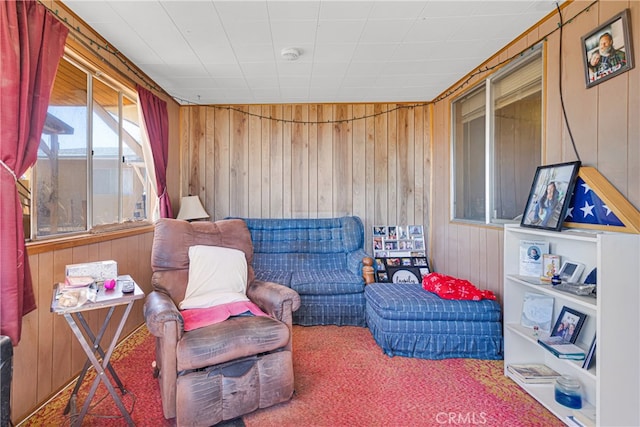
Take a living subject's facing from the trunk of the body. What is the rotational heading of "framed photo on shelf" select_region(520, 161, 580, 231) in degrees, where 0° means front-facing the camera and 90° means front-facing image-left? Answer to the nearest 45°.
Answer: approximately 45°

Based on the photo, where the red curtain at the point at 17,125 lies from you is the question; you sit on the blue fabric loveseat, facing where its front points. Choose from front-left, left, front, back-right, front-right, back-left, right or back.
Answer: front-right

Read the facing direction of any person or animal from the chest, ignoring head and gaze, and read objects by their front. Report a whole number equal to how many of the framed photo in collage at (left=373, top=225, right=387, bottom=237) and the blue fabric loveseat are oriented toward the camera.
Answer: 2

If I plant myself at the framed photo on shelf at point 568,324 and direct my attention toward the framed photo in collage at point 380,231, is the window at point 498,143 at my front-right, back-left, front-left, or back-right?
front-right

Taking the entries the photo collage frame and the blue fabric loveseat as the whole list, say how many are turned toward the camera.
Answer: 2

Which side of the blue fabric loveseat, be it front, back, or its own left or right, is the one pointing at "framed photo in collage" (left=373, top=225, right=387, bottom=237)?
left

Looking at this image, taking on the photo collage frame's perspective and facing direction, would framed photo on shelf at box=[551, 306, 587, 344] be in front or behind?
in front

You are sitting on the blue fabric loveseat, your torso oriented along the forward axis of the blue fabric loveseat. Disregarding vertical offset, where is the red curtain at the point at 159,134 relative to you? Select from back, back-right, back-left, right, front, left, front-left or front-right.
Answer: right

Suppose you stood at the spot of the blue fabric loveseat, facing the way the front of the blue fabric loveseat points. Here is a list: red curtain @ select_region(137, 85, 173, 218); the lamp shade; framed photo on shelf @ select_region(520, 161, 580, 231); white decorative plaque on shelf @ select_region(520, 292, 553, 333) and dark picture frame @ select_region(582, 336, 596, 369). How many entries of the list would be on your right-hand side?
2

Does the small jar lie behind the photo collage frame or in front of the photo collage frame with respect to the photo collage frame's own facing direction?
in front

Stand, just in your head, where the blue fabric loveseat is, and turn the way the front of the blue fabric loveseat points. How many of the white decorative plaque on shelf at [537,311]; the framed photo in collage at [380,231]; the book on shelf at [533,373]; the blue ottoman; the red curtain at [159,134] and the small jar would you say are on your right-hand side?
1

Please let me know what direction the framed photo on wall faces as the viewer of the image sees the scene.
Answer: facing the viewer and to the left of the viewer

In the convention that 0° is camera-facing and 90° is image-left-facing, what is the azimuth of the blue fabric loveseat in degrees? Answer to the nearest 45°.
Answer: approximately 0°

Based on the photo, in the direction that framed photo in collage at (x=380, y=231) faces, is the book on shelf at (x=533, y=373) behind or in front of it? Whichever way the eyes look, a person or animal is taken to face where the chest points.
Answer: in front

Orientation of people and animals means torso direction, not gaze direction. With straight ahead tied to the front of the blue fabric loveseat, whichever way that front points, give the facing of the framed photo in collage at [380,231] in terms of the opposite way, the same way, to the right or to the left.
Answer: the same way

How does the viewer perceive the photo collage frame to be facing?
facing the viewer

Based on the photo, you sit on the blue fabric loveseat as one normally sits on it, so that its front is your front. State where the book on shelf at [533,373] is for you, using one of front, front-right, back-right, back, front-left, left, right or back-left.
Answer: front-left

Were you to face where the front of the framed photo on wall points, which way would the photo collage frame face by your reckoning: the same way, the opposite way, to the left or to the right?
to the left
